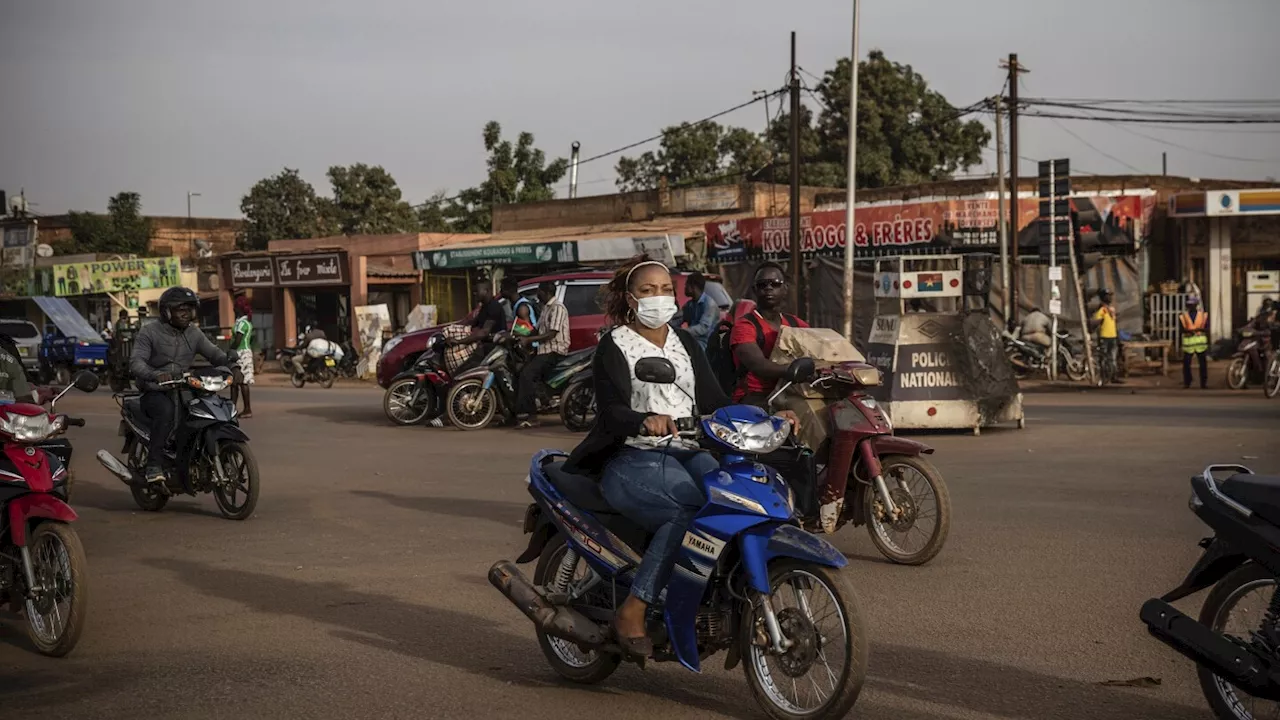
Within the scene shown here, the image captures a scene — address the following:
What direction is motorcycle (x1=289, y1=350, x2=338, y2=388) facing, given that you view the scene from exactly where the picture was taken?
facing to the left of the viewer

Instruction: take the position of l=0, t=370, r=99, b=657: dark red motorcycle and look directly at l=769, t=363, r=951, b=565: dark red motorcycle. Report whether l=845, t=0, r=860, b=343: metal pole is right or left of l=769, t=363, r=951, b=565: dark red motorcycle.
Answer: left

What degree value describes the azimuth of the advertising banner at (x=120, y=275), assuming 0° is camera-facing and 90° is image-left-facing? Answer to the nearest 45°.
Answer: approximately 0°

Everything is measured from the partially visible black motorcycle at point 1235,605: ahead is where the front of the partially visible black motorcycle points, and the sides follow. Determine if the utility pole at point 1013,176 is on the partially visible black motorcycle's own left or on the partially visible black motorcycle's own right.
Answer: on the partially visible black motorcycle's own left

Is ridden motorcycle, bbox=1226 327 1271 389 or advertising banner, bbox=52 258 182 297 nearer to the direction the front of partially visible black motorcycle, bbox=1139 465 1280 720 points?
the ridden motorcycle

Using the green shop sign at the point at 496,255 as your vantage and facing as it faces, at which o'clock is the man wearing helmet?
The man wearing helmet is roughly at 12 o'clock from the green shop sign.

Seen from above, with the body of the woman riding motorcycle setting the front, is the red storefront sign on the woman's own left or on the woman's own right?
on the woman's own left

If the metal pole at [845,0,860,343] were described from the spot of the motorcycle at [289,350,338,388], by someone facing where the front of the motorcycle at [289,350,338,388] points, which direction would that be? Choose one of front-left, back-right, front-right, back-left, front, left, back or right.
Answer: back-left
